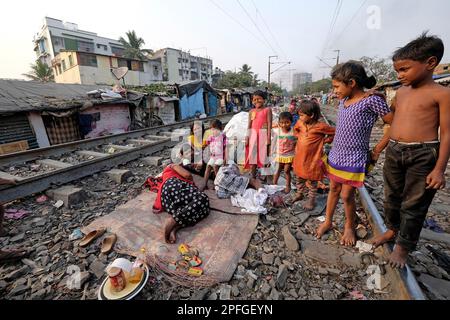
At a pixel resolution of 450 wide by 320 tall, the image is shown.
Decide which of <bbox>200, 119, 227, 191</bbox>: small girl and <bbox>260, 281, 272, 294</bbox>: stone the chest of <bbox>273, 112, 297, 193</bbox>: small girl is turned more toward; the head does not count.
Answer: the stone

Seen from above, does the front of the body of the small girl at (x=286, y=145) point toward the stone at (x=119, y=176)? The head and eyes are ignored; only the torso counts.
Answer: no

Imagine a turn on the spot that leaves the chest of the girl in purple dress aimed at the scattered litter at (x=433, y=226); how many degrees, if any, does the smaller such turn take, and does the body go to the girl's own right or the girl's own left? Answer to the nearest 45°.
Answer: approximately 180°

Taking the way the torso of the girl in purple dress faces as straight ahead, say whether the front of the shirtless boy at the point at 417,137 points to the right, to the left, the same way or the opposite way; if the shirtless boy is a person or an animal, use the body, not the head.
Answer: the same way

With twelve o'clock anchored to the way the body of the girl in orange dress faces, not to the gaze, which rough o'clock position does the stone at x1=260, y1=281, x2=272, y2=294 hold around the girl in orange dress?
The stone is roughly at 11 o'clock from the girl in orange dress.

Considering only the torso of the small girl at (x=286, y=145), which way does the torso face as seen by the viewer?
toward the camera

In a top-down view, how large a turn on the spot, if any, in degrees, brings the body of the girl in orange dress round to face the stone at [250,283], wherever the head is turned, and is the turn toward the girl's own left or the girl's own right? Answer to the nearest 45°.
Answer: approximately 45° to the girl's own left

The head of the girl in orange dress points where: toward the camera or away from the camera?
toward the camera

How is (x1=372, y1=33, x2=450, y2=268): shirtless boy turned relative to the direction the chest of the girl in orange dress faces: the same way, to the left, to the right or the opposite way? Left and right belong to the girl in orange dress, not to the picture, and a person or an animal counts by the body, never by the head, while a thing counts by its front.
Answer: the same way

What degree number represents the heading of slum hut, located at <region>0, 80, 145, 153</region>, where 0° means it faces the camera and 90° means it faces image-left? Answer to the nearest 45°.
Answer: approximately 315°

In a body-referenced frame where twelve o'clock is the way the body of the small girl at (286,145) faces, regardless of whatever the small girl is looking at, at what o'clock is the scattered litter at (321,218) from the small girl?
The scattered litter is roughly at 11 o'clock from the small girl.

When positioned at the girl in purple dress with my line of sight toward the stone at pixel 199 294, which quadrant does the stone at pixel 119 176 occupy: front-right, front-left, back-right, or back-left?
front-right

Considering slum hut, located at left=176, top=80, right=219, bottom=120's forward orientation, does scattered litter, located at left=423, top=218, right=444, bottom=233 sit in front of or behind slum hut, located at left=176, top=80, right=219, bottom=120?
in front

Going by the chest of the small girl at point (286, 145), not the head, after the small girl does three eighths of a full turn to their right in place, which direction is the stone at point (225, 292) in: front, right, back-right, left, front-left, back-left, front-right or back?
back-left

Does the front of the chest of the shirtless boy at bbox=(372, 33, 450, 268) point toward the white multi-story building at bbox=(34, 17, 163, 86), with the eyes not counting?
no

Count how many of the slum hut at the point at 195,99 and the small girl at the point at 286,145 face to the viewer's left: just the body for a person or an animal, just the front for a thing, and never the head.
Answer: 0

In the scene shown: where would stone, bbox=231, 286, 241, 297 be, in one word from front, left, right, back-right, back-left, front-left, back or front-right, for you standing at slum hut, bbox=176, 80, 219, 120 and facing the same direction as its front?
front-right

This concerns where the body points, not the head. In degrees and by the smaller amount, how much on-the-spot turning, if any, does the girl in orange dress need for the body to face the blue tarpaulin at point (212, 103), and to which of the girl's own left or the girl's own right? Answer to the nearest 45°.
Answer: approximately 90° to the girl's own right

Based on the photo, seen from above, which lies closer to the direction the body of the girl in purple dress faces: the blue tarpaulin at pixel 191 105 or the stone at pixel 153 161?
the stone

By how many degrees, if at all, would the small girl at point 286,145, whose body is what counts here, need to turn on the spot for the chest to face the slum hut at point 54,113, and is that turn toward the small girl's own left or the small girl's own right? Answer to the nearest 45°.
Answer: approximately 90° to the small girl's own right

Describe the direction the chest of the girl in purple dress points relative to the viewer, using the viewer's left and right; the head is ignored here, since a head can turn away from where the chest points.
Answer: facing the viewer and to the left of the viewer
